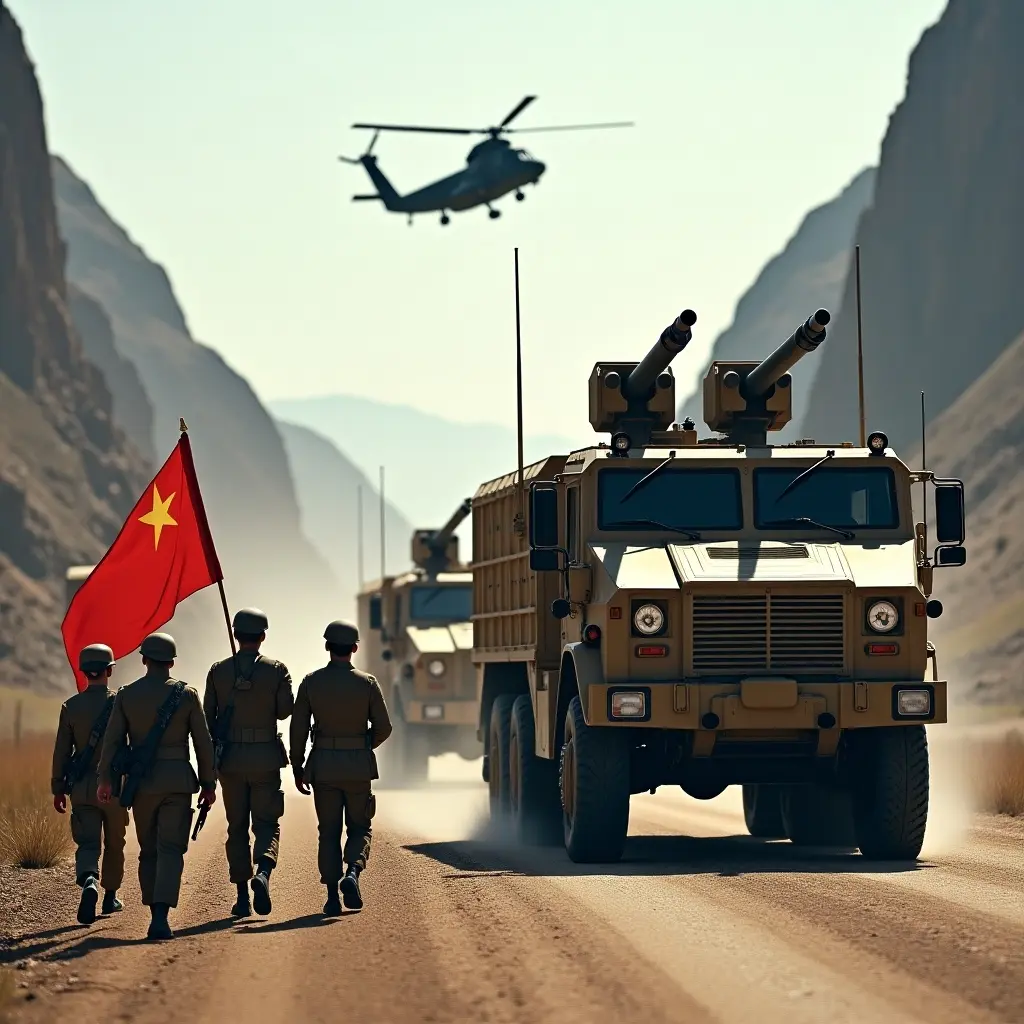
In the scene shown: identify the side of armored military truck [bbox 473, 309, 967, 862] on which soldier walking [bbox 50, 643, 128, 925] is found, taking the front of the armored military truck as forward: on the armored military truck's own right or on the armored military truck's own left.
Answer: on the armored military truck's own right

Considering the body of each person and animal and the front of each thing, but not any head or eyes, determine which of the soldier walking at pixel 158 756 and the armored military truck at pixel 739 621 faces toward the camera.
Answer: the armored military truck

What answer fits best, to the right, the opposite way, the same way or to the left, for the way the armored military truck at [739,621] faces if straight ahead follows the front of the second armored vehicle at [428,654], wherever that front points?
the same way

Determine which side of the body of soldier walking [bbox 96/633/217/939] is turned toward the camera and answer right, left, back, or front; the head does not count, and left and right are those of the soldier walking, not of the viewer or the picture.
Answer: back

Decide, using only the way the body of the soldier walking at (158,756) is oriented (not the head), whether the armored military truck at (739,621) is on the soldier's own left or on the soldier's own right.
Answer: on the soldier's own right

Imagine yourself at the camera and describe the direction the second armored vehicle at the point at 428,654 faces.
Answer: facing the viewer

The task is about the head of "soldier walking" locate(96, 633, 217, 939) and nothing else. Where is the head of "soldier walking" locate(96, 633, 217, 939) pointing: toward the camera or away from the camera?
away from the camera

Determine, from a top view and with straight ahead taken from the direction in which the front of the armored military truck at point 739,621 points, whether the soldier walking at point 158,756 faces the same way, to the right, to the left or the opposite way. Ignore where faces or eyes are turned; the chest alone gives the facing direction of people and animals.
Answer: the opposite way

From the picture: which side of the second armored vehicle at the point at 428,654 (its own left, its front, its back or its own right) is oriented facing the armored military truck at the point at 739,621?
front

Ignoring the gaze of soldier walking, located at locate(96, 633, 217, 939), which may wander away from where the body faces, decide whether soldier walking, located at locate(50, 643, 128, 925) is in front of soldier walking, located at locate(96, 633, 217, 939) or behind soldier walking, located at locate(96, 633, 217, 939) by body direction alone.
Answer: in front

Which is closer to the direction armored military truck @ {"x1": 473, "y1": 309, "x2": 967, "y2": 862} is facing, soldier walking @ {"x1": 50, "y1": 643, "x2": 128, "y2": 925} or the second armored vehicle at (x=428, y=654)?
the soldier walking

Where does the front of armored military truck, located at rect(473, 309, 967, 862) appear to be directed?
toward the camera

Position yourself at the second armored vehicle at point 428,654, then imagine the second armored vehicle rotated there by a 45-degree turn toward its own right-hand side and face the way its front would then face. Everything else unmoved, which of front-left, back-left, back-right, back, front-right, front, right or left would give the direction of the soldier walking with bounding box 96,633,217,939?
front-left

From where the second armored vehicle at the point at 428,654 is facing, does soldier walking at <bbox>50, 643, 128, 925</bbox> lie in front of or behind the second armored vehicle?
in front
